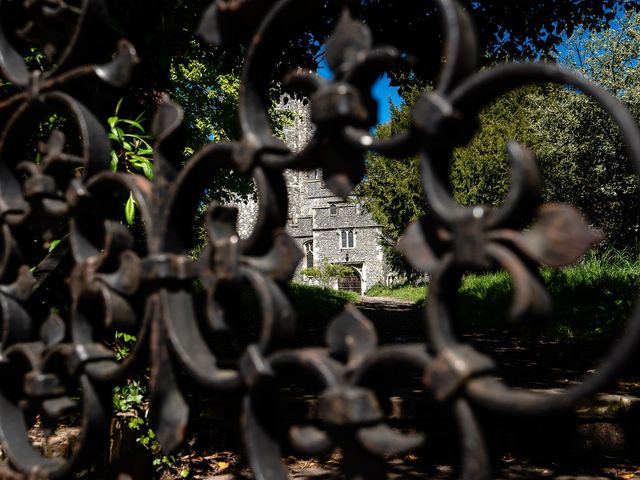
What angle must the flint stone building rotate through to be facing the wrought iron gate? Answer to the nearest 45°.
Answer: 0° — it already faces it

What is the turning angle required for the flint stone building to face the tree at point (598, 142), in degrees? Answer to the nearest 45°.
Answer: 0° — it already faces it

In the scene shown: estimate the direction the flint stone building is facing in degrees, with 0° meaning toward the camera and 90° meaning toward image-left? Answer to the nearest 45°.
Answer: approximately 0°

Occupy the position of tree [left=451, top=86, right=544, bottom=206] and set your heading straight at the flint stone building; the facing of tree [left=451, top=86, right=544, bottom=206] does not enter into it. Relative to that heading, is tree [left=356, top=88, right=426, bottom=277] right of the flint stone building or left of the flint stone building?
left
